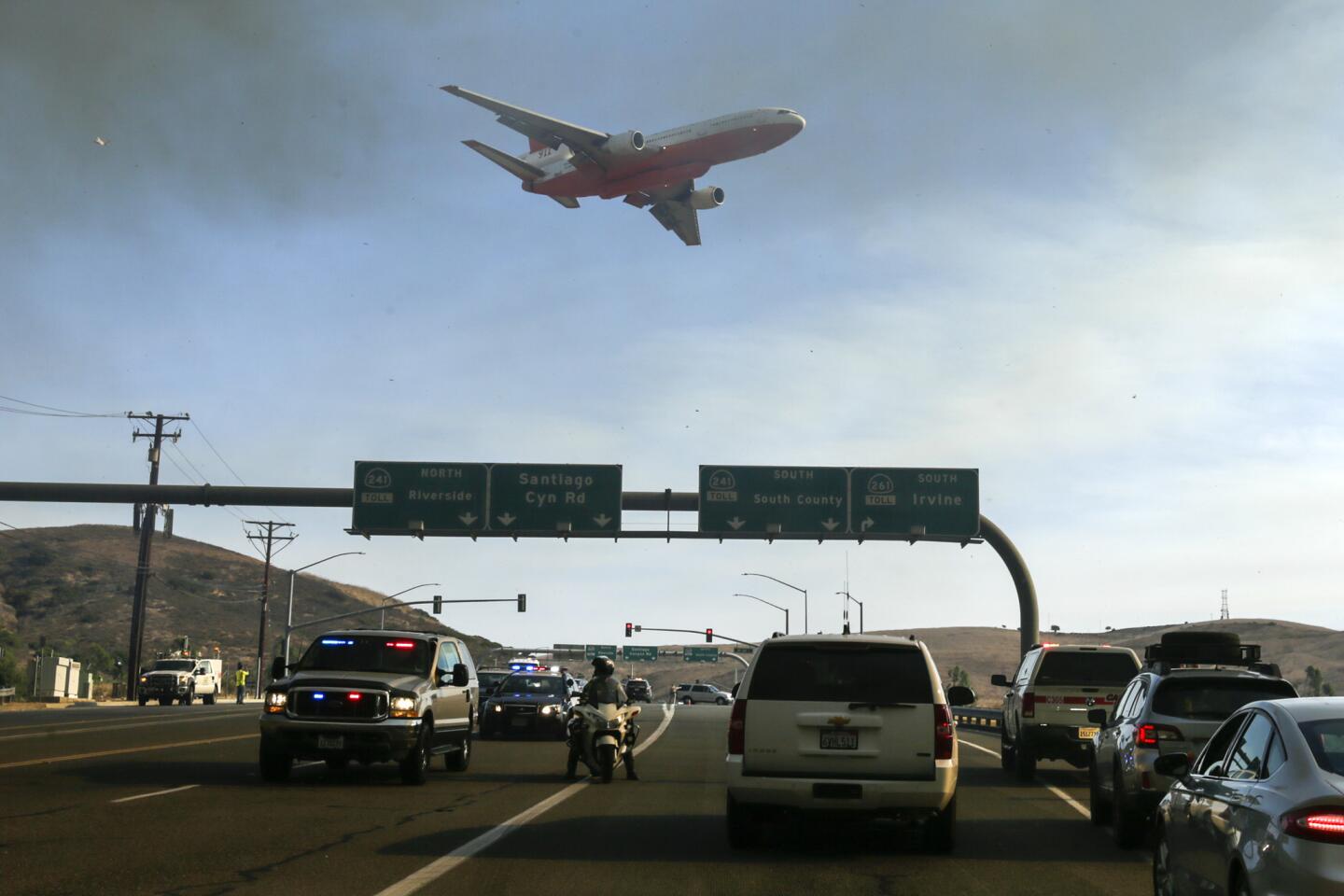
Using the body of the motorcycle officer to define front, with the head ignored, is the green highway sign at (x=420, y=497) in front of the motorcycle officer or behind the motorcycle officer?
behind

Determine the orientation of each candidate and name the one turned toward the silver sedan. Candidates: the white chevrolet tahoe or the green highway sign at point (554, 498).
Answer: the green highway sign

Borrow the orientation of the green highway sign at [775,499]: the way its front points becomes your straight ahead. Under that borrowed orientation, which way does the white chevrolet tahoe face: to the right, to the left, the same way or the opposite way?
the opposite way

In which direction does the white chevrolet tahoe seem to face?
away from the camera

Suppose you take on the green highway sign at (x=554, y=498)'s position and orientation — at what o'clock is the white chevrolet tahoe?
The white chevrolet tahoe is roughly at 12 o'clock from the green highway sign.

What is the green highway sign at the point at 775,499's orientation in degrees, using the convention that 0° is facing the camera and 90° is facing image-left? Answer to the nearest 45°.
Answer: approximately 0°

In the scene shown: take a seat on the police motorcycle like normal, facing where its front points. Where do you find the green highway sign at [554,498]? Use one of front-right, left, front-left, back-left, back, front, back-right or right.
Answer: back

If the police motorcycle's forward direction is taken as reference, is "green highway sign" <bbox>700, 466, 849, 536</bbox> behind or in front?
behind
